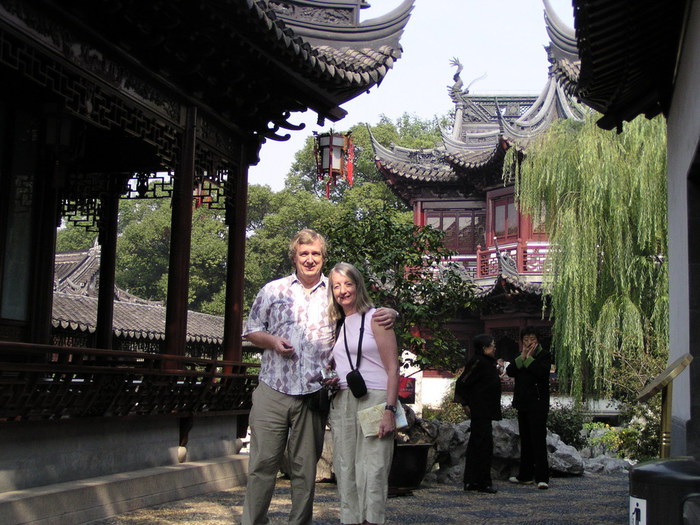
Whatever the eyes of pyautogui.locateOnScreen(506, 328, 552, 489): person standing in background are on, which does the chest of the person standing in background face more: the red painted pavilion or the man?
the man

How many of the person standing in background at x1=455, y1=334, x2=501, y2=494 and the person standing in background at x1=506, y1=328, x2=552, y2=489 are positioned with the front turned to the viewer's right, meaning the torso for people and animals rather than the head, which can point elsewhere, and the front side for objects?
1

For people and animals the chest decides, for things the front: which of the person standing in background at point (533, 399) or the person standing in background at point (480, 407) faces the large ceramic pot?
the person standing in background at point (533, 399)

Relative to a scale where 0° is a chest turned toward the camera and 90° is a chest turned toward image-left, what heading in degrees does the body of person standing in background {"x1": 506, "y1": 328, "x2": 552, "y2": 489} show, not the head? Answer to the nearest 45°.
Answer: approximately 45°

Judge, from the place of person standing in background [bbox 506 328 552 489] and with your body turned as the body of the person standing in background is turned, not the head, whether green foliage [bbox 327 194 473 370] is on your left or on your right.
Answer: on your right

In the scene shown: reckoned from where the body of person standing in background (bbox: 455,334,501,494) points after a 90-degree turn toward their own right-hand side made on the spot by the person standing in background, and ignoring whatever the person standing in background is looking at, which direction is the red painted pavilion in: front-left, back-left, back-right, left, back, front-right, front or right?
back

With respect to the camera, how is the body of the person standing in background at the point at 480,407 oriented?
to the viewer's right
